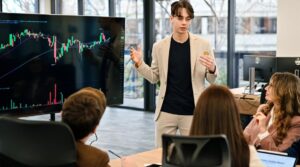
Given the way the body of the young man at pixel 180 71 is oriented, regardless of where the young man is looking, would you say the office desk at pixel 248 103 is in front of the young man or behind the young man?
behind

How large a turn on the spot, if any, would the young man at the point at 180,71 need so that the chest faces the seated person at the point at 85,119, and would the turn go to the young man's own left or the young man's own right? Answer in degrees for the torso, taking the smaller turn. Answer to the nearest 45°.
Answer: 0° — they already face them

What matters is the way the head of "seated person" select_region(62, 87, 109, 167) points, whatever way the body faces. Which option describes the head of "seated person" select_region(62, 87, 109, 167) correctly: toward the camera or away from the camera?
away from the camera

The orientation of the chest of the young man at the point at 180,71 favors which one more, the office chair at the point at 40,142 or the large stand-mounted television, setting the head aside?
the office chair

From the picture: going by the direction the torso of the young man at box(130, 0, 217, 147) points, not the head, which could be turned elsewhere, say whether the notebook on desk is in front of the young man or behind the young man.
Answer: in front

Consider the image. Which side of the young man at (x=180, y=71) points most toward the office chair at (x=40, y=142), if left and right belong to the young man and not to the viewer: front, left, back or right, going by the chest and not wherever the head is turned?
front

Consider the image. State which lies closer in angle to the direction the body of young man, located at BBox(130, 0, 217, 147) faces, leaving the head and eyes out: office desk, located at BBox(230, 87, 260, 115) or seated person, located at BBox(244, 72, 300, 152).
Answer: the seated person

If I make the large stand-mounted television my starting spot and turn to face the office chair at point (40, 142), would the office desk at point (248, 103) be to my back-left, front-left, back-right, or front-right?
back-left

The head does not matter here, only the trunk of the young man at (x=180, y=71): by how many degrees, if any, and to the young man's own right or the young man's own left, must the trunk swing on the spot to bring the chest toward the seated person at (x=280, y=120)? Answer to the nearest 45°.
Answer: approximately 45° to the young man's own left

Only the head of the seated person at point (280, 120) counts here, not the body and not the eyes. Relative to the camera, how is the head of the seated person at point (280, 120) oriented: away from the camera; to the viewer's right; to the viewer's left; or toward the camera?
to the viewer's left

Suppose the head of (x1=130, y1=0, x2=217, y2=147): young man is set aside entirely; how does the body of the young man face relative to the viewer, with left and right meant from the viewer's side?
facing the viewer

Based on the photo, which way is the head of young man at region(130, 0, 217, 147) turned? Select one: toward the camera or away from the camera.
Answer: toward the camera
